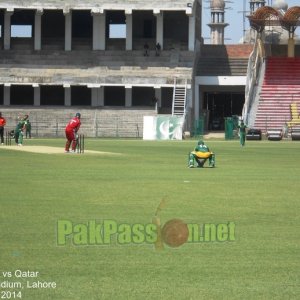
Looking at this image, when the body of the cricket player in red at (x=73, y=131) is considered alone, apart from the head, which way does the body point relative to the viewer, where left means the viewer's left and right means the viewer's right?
facing away from the viewer and to the right of the viewer

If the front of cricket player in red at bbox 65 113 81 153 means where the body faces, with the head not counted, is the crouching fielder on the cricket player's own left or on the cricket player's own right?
on the cricket player's own right
